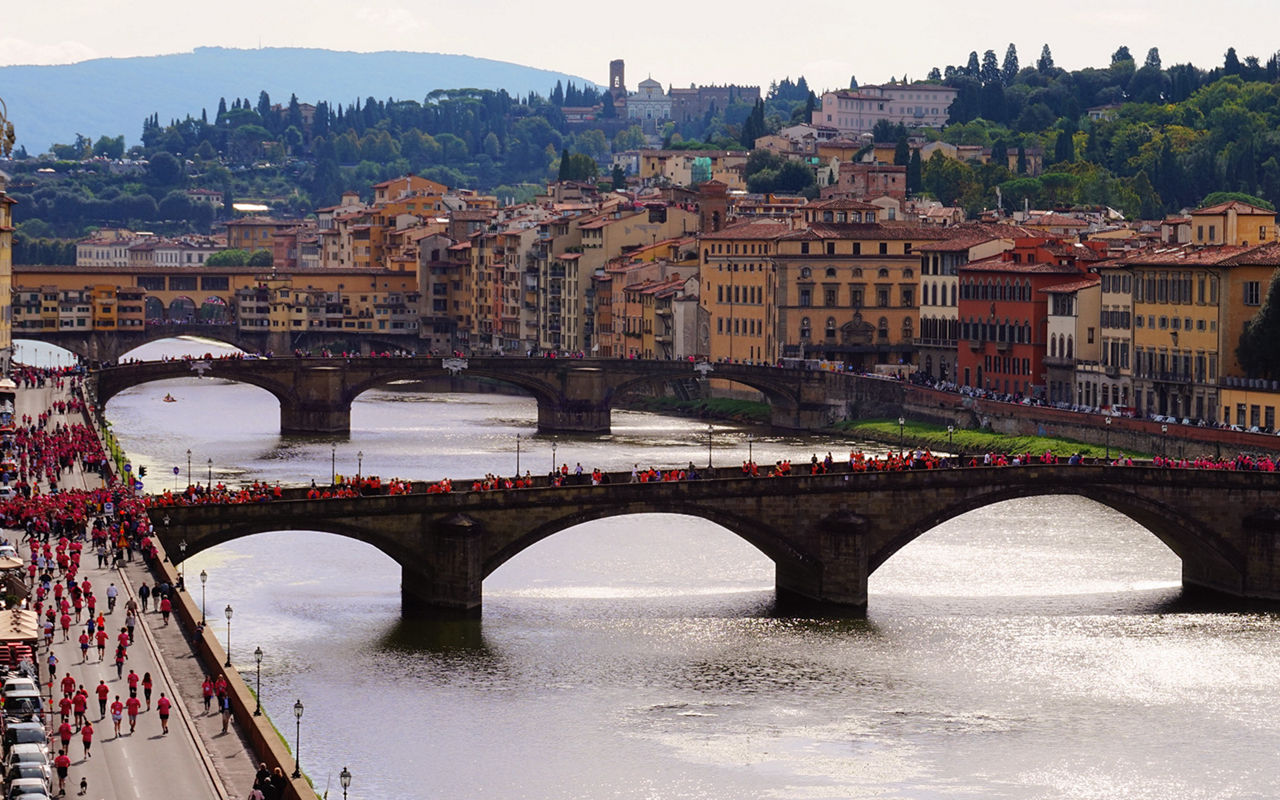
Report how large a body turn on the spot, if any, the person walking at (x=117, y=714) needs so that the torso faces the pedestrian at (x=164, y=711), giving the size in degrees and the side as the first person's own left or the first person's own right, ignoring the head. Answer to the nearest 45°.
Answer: approximately 90° to the first person's own right

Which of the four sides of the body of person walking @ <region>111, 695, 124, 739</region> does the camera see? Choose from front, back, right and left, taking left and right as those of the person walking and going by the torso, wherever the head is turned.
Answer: back

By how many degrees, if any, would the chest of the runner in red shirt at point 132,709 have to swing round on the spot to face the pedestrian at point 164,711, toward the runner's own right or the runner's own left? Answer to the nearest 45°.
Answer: approximately 135° to the runner's own right

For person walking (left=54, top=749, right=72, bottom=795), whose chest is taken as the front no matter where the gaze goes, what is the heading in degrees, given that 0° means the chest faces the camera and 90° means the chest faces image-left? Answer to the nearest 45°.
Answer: approximately 180°
